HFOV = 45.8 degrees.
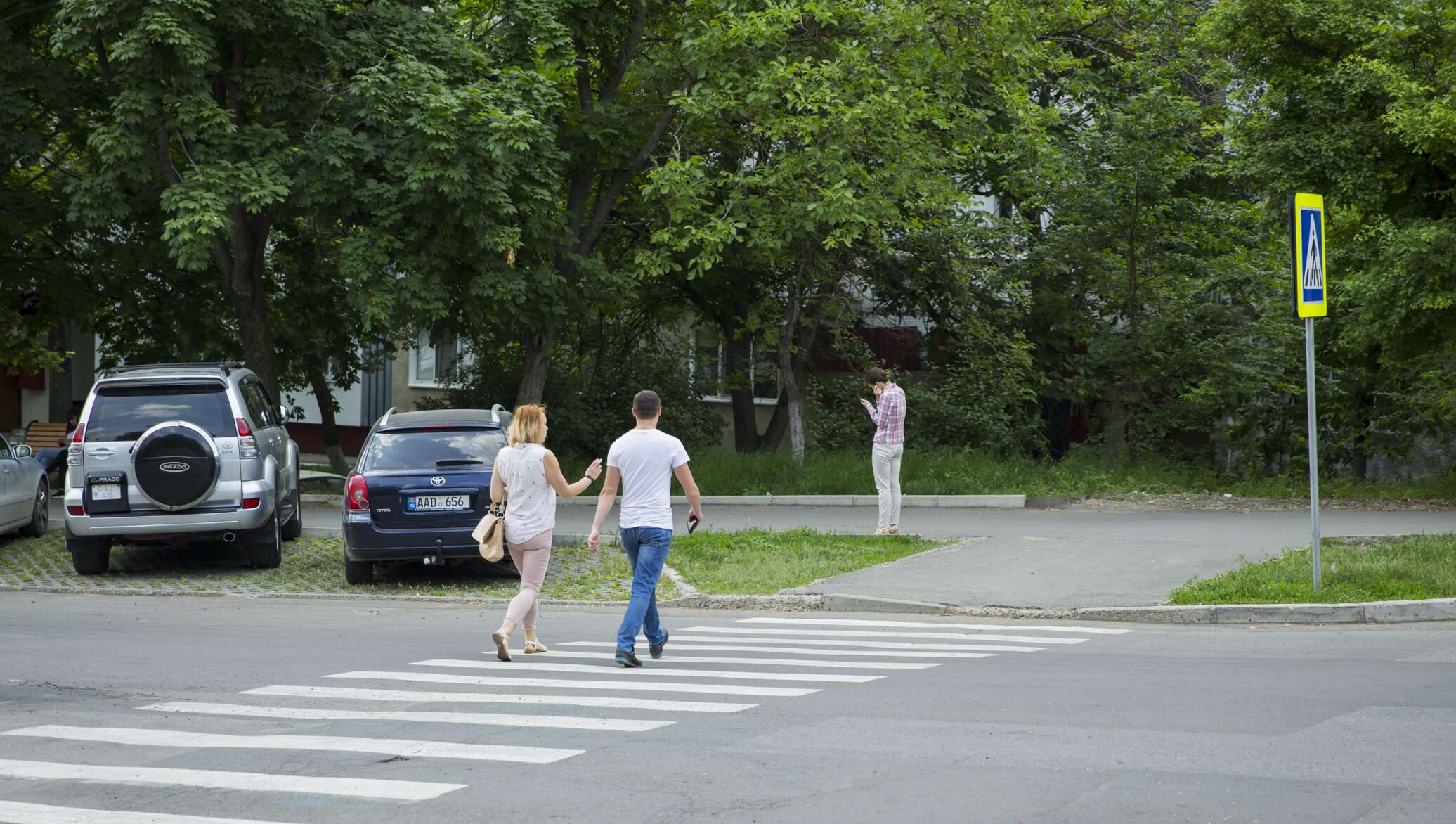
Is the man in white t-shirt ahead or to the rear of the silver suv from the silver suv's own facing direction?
to the rear

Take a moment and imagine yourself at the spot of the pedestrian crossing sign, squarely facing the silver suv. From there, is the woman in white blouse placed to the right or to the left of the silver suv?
left

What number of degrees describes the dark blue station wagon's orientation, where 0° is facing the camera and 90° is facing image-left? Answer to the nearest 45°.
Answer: approximately 180°

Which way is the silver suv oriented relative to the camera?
away from the camera

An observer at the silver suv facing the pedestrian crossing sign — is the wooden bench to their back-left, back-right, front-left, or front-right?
back-left

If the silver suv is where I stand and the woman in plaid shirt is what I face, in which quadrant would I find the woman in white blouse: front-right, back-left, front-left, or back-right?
front-right

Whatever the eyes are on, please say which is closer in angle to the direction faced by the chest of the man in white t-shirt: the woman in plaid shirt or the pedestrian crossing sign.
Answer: the woman in plaid shirt

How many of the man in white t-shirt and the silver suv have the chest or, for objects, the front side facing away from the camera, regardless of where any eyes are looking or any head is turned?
2

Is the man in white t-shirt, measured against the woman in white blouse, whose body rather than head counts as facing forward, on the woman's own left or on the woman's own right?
on the woman's own right

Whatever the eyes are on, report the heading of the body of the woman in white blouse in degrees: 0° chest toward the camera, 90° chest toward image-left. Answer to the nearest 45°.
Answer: approximately 225°

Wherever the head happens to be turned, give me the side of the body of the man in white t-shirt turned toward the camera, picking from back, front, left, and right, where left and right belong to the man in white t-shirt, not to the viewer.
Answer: back

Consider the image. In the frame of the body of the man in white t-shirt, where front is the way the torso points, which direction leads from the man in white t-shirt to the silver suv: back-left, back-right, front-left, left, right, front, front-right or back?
front-left
